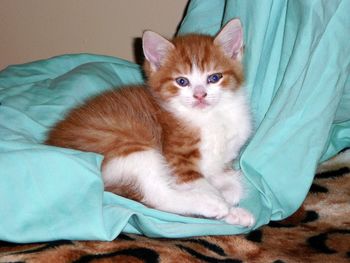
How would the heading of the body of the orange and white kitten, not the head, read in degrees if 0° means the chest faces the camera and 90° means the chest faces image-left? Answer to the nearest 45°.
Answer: approximately 315°
